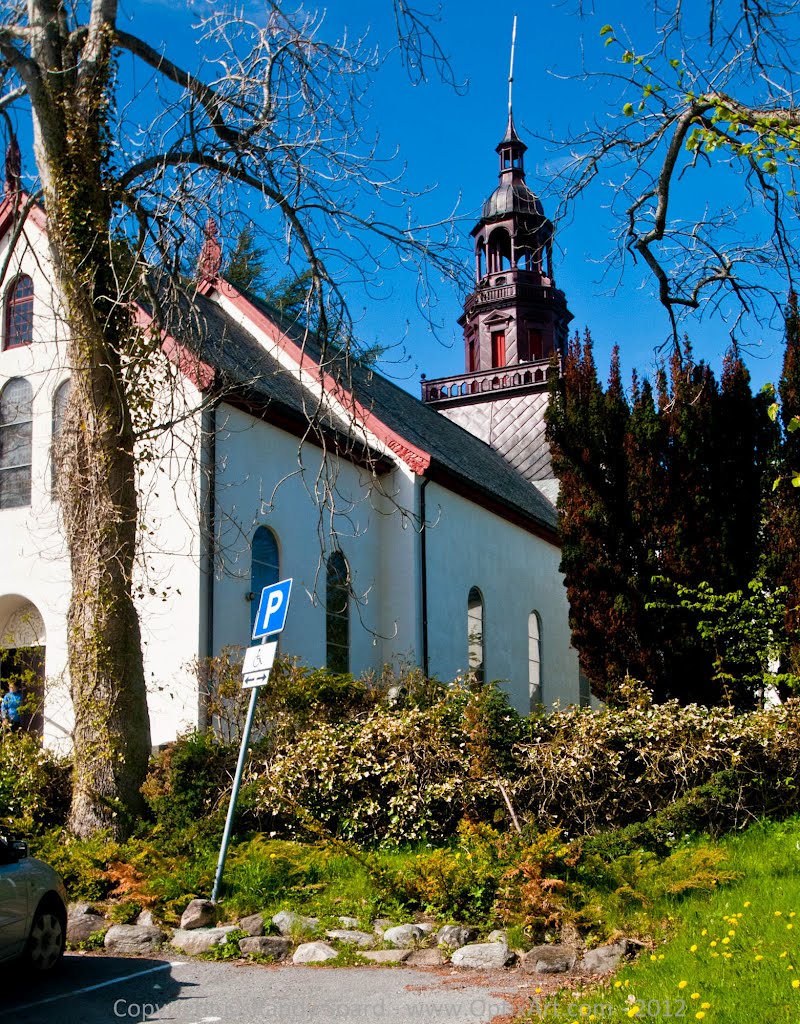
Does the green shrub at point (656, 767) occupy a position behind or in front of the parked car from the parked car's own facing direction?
in front

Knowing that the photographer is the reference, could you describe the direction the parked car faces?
facing away from the viewer and to the right of the viewer

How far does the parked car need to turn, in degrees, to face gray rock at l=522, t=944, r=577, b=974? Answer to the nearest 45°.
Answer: approximately 45° to its right

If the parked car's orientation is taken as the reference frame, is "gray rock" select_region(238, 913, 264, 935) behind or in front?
in front

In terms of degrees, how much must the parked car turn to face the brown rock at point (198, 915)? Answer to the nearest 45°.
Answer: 0° — it already faces it

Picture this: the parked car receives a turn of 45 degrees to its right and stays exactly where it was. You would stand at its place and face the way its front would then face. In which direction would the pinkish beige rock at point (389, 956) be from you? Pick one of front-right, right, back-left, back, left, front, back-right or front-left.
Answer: front

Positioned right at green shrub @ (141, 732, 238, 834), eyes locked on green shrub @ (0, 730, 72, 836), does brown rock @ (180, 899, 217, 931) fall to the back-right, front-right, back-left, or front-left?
back-left

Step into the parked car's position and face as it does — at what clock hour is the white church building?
The white church building is roughly at 11 o'clock from the parked car.

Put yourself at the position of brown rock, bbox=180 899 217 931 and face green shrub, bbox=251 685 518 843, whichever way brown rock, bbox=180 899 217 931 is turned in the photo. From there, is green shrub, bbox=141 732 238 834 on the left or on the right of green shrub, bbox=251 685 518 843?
left

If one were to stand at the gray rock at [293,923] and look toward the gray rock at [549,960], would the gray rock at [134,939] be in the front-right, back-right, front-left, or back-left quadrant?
back-right

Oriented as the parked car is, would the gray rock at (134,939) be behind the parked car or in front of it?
in front

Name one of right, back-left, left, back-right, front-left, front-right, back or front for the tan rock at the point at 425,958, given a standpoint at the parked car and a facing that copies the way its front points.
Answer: front-right

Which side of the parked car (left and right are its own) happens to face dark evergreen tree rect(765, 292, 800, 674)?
front

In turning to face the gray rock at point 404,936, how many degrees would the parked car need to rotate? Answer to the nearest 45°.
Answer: approximately 45° to its right

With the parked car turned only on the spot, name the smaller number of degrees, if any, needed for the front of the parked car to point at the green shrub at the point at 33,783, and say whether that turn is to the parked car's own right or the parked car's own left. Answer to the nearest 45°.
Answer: approximately 45° to the parked car's own left
